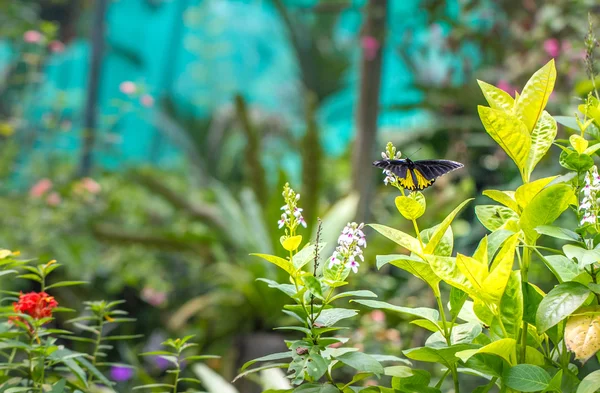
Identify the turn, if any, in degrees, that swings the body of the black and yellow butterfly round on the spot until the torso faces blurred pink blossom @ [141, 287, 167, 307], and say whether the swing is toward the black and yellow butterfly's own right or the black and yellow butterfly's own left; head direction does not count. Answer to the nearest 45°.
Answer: approximately 45° to the black and yellow butterfly's own left

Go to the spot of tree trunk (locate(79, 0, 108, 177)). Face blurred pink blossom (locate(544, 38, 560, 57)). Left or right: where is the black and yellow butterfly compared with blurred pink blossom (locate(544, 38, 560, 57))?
right

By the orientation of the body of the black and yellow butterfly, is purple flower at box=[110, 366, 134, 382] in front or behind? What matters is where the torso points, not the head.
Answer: in front
